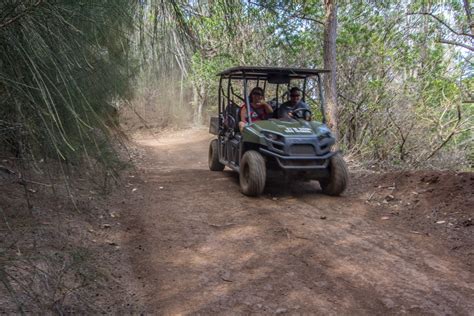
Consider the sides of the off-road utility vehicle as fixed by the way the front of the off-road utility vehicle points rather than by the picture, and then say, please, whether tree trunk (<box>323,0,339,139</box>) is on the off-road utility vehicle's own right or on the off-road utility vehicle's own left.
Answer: on the off-road utility vehicle's own left

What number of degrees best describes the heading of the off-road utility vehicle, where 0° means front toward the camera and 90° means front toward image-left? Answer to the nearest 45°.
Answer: approximately 315°
